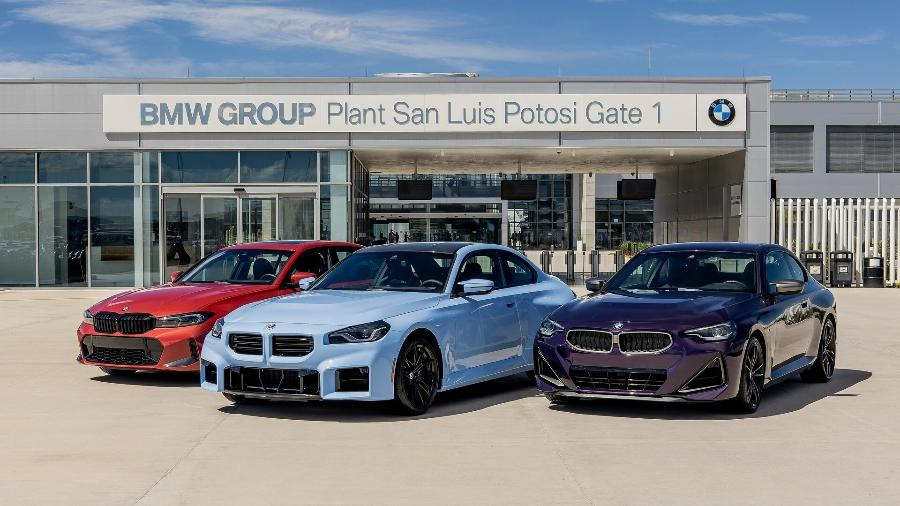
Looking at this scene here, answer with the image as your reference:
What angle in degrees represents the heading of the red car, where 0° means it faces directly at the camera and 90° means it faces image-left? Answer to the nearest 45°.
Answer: approximately 45°

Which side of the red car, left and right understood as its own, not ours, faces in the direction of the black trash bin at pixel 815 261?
back

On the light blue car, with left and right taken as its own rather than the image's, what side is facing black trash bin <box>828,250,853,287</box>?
back

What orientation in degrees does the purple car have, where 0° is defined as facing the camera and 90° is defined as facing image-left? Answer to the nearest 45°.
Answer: approximately 45°

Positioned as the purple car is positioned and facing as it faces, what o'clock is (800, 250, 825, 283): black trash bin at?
The black trash bin is roughly at 5 o'clock from the purple car.

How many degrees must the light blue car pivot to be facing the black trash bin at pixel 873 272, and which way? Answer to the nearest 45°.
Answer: approximately 180°
